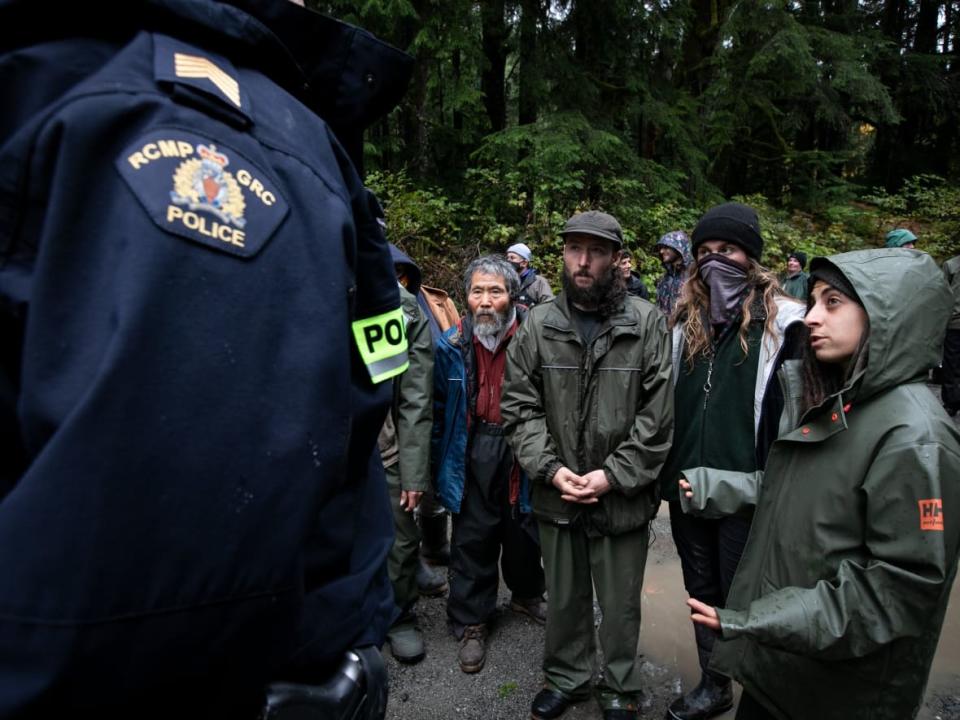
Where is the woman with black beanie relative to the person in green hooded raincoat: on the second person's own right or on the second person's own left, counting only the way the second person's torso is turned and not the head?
on the second person's own right

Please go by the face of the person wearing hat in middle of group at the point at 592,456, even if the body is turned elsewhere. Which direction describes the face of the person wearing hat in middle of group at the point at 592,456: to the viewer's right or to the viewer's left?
to the viewer's left

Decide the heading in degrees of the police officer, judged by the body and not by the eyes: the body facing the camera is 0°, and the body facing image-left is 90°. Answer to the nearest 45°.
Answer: approximately 270°

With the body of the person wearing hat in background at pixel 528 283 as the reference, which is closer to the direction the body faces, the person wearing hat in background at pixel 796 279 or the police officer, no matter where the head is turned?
the police officer

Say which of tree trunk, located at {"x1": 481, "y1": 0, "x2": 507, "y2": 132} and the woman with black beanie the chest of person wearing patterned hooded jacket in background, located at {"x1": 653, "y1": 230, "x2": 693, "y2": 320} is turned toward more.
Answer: the woman with black beanie

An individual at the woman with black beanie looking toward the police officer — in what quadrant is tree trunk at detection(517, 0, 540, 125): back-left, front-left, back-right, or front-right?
back-right

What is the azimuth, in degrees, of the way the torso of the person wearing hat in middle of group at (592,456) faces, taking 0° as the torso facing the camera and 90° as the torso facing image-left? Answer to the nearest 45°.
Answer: approximately 0°

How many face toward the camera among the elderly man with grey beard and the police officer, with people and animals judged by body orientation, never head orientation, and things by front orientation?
1

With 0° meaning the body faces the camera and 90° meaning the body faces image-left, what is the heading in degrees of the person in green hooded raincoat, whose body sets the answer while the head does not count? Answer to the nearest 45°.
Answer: approximately 45°

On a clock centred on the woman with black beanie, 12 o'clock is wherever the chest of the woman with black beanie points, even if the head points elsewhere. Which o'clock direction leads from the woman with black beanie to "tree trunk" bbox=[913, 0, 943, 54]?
The tree trunk is roughly at 5 o'clock from the woman with black beanie.
